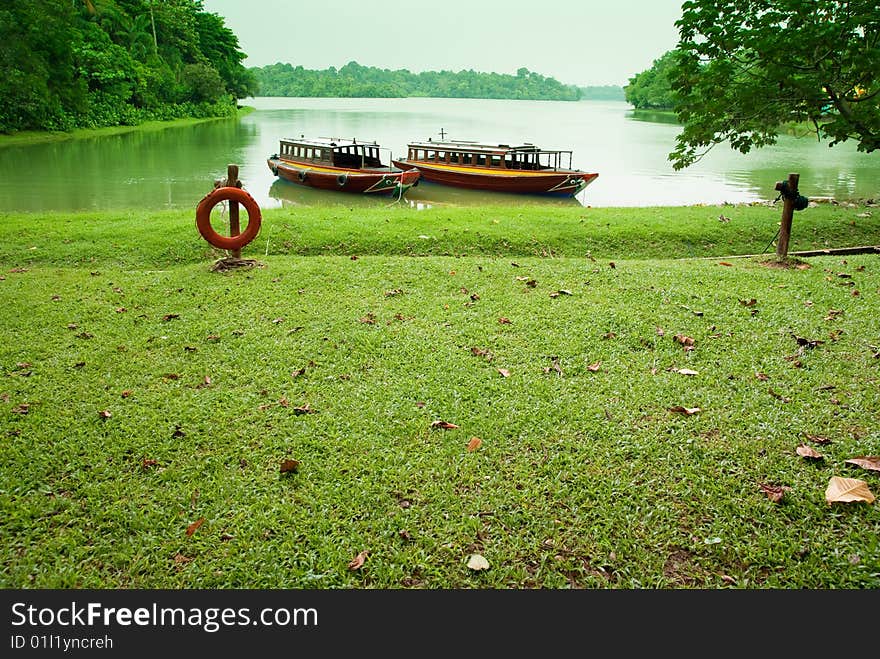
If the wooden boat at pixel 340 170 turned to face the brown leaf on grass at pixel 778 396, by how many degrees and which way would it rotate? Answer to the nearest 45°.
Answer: approximately 45° to its right

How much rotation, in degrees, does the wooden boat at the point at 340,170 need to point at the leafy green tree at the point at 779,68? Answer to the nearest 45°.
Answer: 0° — it already faces it

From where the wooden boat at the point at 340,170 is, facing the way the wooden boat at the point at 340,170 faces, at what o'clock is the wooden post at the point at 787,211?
The wooden post is roughly at 1 o'clock from the wooden boat.

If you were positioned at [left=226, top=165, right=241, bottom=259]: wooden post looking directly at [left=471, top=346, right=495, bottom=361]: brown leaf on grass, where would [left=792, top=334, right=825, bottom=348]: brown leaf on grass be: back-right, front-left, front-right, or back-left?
front-left

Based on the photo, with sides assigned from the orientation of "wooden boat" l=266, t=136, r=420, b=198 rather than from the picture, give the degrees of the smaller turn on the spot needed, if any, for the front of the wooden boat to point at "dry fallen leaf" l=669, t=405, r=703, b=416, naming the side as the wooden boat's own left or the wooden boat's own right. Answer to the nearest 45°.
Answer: approximately 45° to the wooden boat's own right

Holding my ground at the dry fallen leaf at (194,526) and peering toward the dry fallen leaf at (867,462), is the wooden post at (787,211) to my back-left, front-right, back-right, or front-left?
front-left

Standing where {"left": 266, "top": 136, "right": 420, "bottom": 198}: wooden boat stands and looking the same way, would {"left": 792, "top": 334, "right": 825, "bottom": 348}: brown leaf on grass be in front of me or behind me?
in front

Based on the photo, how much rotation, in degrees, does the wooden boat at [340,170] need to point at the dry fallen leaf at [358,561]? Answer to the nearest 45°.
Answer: approximately 45° to its right

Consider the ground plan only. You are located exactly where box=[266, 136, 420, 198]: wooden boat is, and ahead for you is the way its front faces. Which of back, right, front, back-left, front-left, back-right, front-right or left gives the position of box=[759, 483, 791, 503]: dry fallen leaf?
front-right

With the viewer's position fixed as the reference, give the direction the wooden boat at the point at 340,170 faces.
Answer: facing the viewer and to the right of the viewer

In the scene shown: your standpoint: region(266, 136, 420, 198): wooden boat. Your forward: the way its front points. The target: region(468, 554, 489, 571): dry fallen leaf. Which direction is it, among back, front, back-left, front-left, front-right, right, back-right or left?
front-right
